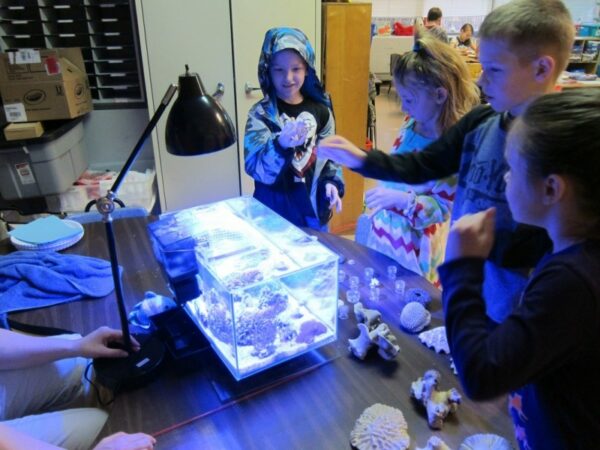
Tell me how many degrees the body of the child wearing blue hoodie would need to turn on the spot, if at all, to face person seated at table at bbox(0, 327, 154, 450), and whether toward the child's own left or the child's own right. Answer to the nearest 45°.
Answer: approximately 45° to the child's own right

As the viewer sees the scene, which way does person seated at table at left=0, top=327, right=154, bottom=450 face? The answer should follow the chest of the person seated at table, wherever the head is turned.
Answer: to the viewer's right

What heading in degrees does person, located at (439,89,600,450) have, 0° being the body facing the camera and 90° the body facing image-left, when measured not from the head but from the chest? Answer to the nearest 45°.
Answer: approximately 90°

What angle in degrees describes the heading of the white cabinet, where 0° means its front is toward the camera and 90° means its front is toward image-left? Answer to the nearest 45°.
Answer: approximately 0°

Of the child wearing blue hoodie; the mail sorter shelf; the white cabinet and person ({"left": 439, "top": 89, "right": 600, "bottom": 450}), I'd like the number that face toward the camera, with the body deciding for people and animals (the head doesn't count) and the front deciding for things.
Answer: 3

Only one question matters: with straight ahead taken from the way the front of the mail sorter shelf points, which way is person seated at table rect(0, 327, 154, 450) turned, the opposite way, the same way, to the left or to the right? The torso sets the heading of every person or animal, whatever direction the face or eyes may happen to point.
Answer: to the left

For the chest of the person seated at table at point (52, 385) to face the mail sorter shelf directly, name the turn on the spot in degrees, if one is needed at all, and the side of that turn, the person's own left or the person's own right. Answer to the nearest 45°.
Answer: approximately 90° to the person's own left

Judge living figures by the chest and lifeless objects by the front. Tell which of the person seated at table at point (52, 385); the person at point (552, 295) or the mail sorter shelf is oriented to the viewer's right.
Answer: the person seated at table at point (52, 385)

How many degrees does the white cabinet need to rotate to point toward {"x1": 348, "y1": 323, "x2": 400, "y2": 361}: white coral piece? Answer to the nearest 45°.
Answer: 0° — it already faces it

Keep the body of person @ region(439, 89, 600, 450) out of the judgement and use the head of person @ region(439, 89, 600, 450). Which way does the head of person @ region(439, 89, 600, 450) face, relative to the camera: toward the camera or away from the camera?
away from the camera

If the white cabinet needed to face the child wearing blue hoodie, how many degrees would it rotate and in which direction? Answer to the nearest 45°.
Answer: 0° — it already faces them
